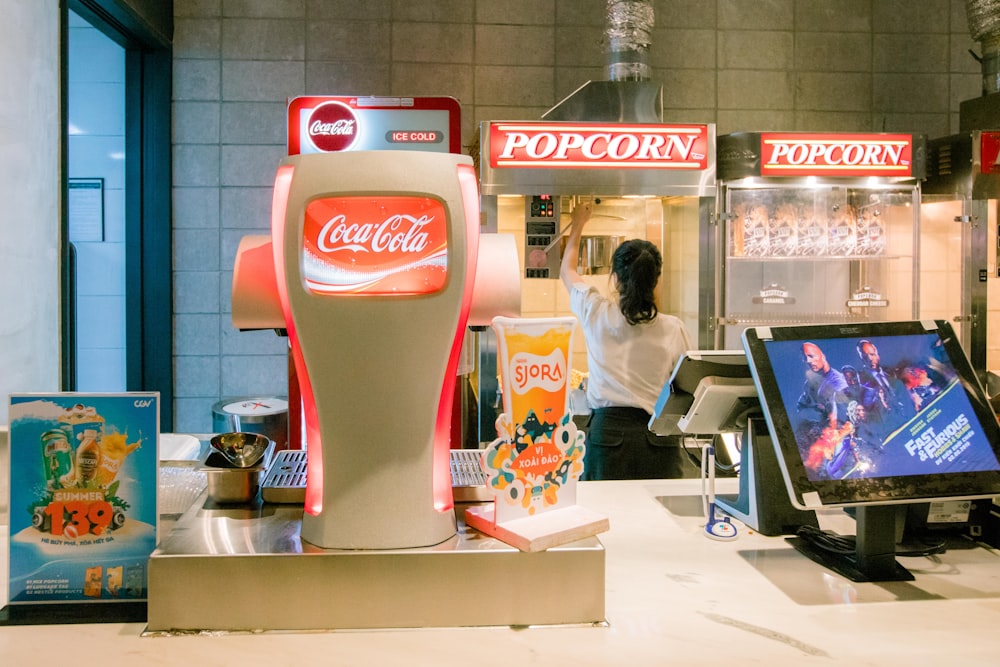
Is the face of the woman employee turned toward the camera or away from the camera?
away from the camera

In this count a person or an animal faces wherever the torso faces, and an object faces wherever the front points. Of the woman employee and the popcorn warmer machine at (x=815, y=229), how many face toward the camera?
1

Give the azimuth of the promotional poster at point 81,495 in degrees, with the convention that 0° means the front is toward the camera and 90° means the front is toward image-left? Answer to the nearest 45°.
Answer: approximately 0°

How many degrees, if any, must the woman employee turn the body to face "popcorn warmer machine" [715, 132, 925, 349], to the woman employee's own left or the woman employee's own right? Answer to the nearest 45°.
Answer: approximately 45° to the woman employee's own right

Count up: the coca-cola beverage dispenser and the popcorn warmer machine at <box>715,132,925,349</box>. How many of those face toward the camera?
2

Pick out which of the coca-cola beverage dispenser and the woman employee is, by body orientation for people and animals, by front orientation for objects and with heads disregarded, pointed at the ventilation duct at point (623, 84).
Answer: the woman employee

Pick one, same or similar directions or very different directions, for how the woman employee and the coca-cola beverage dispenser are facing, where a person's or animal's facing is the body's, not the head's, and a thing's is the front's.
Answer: very different directions

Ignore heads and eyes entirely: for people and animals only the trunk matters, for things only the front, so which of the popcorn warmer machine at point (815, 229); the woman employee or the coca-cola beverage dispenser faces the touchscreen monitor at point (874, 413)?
the popcorn warmer machine

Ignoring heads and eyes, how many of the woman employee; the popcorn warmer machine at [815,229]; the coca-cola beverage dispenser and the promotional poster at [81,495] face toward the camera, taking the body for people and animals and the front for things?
3

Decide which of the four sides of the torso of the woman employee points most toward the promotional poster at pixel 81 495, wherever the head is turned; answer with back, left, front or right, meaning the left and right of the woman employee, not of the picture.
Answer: back

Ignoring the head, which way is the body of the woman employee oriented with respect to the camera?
away from the camera
